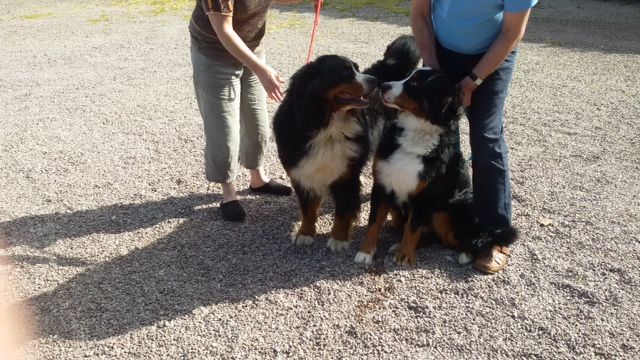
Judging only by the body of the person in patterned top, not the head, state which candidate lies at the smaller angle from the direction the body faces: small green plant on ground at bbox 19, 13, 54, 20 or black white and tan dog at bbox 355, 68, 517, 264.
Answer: the black white and tan dog

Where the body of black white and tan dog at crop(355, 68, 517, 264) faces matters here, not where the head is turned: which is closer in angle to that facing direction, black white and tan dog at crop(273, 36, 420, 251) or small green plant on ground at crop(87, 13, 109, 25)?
the black white and tan dog

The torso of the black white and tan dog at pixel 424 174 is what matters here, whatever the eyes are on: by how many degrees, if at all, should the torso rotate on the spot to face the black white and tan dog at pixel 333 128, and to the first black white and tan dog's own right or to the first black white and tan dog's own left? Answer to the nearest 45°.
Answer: approximately 45° to the first black white and tan dog's own right

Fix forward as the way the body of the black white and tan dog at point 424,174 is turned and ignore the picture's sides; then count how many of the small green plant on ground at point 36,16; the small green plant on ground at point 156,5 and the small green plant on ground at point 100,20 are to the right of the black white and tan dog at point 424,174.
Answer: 3

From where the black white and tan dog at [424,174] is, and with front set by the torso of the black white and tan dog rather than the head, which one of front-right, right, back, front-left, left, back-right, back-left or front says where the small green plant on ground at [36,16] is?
right

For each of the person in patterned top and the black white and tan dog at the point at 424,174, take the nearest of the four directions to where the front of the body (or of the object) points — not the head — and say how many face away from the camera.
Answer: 0

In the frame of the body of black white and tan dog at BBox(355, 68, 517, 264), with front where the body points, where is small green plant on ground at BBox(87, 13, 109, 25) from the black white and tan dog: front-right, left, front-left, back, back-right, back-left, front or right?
right

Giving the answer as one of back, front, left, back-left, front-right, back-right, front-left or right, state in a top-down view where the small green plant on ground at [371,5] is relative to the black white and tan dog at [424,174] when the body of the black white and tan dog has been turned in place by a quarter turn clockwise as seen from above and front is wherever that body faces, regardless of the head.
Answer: front-right

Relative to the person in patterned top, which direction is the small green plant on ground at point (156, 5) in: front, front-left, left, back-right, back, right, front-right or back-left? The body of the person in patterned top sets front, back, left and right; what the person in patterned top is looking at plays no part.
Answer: back-left

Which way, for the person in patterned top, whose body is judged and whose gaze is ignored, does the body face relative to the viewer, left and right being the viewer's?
facing the viewer and to the right of the viewer

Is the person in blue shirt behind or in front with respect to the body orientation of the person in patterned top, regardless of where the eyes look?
in front

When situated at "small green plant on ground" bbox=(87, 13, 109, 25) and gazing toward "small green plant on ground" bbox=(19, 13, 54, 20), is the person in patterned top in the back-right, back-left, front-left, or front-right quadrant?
back-left

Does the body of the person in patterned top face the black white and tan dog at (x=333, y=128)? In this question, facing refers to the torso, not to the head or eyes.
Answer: yes

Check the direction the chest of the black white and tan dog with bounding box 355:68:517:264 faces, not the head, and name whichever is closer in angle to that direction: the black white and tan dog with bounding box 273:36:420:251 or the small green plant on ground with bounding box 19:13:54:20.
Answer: the black white and tan dog

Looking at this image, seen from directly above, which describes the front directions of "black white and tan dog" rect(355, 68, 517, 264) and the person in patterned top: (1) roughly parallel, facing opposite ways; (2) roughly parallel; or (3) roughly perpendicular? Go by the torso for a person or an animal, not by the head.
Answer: roughly perpendicular
